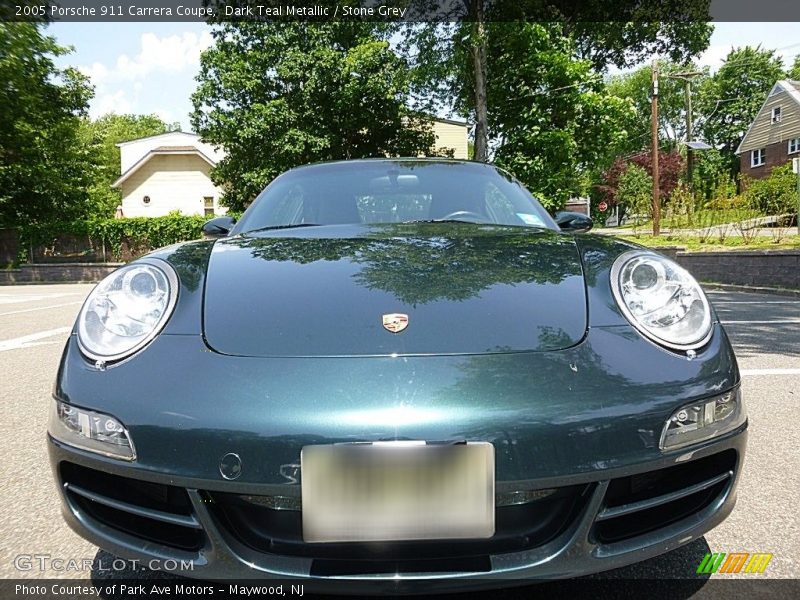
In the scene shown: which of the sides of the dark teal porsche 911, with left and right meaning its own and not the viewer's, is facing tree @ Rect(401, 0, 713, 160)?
back

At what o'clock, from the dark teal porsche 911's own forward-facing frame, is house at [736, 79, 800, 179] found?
The house is roughly at 7 o'clock from the dark teal porsche 911.

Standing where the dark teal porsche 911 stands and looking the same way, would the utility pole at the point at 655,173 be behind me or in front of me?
behind

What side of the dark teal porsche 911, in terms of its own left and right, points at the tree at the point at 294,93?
back

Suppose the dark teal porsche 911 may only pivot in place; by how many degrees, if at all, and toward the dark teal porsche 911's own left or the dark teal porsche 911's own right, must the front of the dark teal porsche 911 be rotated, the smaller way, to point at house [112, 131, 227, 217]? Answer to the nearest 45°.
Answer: approximately 180°

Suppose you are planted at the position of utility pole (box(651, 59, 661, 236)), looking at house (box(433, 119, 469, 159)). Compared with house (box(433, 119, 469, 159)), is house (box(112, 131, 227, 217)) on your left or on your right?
left

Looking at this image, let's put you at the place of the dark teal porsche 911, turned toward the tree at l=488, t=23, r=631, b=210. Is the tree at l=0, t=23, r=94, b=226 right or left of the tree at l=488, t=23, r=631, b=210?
left

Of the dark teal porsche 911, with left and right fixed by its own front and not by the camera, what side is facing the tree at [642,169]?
back

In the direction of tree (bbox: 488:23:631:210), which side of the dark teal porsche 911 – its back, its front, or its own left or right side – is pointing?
back

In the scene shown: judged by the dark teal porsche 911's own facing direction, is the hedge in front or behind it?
behind

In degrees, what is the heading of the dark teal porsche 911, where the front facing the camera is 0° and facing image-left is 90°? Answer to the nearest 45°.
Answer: approximately 0°

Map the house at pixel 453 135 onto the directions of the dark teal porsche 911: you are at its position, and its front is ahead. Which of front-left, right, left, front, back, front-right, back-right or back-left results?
back
